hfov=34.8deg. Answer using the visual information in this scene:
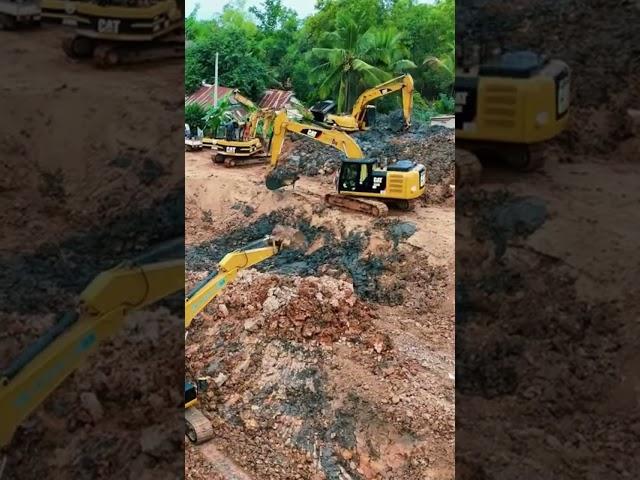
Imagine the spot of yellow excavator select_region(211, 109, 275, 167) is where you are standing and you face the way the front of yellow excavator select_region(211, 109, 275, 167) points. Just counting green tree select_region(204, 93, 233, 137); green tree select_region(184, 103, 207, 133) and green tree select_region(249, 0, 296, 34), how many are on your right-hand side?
0

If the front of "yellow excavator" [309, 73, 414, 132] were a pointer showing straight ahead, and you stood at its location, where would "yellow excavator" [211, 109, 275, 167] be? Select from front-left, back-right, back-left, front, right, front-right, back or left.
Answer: back

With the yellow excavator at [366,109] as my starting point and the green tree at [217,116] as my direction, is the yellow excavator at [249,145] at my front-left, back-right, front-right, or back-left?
front-left

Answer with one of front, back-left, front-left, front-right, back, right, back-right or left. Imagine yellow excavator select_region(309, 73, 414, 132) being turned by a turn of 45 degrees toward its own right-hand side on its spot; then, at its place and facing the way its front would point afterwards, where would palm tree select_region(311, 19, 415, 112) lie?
back-left

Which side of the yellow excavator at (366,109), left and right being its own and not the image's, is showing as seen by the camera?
right

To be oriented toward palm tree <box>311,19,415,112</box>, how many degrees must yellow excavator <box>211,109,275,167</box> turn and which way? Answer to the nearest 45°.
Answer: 0° — it already faces it

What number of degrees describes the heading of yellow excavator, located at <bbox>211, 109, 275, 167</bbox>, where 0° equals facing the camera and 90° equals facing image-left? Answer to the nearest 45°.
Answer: approximately 225°

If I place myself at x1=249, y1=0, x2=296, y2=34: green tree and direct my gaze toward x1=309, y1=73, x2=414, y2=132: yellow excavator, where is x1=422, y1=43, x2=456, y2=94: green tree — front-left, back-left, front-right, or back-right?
front-left
